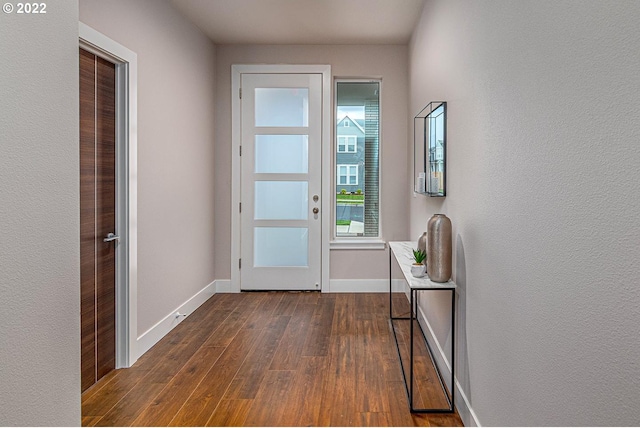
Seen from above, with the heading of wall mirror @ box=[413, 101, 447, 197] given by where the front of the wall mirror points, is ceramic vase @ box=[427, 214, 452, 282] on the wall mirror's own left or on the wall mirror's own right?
on the wall mirror's own left

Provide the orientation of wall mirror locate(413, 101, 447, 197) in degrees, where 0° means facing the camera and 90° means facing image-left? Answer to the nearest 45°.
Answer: approximately 90°

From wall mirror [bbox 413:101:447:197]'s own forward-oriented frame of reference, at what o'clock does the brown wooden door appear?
The brown wooden door is roughly at 11 o'clock from the wall mirror.
